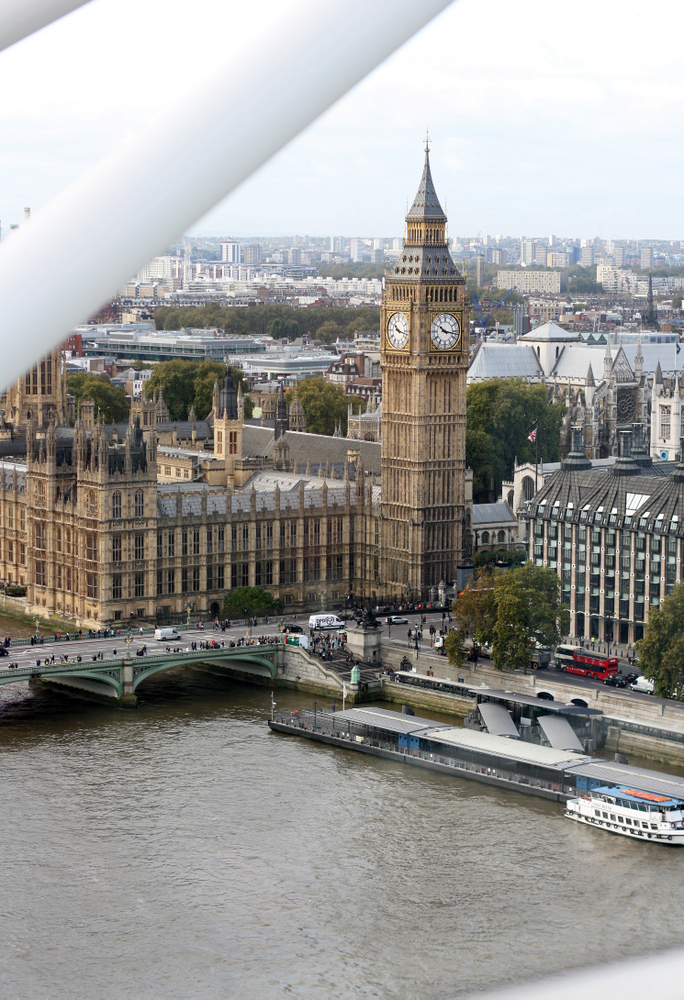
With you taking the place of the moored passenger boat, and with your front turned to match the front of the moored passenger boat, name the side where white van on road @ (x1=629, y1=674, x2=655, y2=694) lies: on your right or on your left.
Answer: on your right

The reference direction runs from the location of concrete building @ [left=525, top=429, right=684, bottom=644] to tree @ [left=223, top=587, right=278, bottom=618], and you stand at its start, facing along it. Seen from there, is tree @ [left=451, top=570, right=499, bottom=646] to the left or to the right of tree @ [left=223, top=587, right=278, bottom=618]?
left

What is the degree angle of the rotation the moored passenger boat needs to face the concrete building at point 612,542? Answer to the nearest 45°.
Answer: approximately 45° to its right

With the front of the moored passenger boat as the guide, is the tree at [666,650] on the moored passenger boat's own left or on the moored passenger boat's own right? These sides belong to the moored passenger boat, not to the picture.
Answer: on the moored passenger boat's own right
